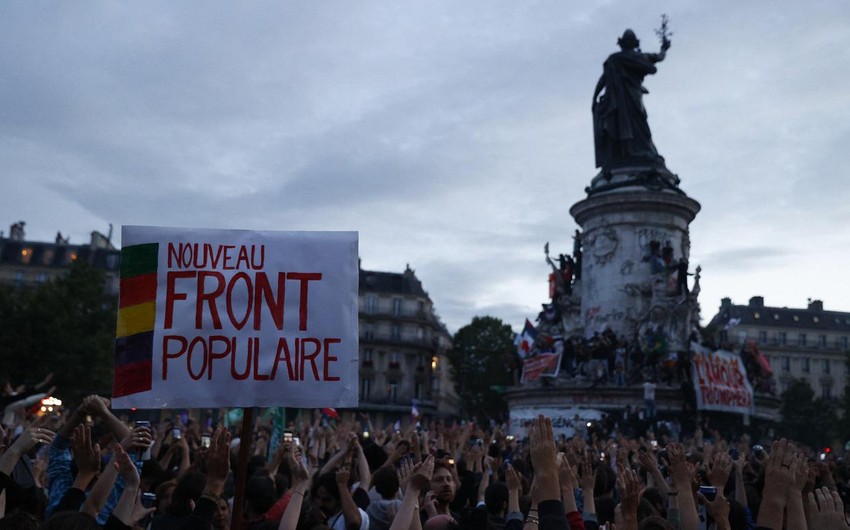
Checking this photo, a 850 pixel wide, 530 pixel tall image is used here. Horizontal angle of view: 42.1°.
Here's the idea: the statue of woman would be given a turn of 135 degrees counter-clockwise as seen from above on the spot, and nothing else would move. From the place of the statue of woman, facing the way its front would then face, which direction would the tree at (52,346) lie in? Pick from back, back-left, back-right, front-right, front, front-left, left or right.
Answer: front

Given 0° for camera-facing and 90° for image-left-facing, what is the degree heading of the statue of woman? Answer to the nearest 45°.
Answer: approximately 225°
